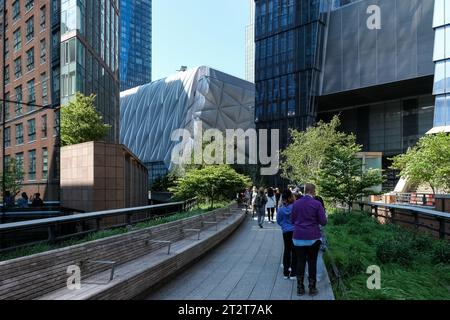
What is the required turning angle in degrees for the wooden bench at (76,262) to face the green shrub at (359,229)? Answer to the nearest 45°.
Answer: approximately 90° to its left

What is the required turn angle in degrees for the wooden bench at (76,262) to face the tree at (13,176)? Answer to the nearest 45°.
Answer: approximately 135° to its left

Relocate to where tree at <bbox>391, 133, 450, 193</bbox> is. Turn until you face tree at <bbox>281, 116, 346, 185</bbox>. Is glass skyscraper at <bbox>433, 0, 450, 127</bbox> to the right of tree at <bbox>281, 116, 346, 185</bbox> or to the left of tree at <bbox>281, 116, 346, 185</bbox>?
right

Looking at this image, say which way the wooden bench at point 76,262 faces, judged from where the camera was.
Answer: facing the viewer and to the right of the viewer

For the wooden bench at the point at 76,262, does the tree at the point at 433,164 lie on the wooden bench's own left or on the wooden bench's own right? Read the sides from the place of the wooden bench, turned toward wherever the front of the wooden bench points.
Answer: on the wooden bench's own left
